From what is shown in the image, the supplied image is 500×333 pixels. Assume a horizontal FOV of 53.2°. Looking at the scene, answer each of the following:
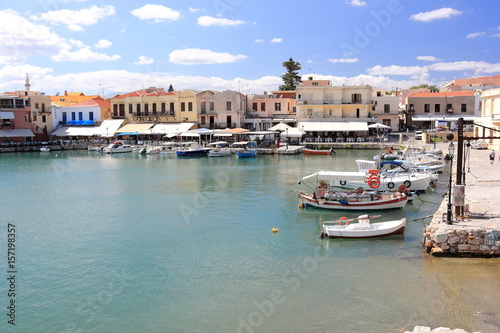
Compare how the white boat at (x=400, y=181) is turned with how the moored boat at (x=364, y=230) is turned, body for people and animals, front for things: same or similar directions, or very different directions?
same or similar directions

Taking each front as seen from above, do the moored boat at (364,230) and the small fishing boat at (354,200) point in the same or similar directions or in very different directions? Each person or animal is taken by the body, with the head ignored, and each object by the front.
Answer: same or similar directions
